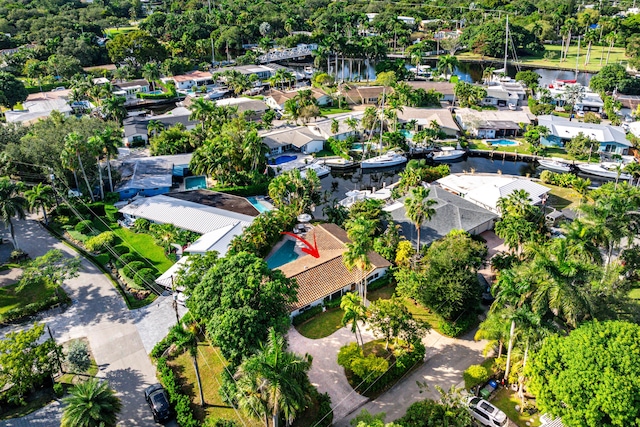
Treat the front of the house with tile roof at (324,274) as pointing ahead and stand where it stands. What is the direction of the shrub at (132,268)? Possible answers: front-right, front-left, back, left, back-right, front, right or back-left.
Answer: back-right

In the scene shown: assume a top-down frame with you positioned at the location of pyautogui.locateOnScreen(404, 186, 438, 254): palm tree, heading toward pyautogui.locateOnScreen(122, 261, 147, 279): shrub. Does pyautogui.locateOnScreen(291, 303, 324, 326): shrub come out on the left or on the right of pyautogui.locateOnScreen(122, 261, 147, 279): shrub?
left

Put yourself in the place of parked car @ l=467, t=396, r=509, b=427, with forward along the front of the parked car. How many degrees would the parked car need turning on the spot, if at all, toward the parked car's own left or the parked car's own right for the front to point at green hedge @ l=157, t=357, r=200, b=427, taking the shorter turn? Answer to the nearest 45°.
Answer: approximately 45° to the parked car's own left

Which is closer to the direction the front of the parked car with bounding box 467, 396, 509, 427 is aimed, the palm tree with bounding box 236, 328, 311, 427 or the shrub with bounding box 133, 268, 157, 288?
the shrub

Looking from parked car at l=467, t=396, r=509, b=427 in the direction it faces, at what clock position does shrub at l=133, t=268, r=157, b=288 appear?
The shrub is roughly at 11 o'clock from the parked car.

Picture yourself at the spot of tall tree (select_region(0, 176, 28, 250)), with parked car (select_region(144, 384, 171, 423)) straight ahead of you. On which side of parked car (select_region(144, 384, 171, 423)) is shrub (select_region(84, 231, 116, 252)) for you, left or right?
left

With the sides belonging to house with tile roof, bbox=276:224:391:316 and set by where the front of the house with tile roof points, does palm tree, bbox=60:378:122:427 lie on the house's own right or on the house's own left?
on the house's own right

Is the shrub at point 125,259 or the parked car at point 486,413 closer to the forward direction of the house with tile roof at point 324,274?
the parked car

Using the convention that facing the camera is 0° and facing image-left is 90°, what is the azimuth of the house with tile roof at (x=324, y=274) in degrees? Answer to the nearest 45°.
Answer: approximately 315°

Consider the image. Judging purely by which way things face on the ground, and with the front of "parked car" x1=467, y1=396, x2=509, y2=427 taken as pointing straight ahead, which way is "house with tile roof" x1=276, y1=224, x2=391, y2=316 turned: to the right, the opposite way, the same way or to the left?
the opposite way

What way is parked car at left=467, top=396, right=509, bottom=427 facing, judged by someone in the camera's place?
facing away from the viewer and to the left of the viewer

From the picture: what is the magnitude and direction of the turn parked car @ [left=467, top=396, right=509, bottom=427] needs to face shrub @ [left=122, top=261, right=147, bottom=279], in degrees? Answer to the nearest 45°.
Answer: approximately 45° to its left

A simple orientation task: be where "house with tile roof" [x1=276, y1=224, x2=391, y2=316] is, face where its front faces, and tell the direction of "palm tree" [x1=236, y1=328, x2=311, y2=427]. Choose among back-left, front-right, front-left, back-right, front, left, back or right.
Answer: front-right
